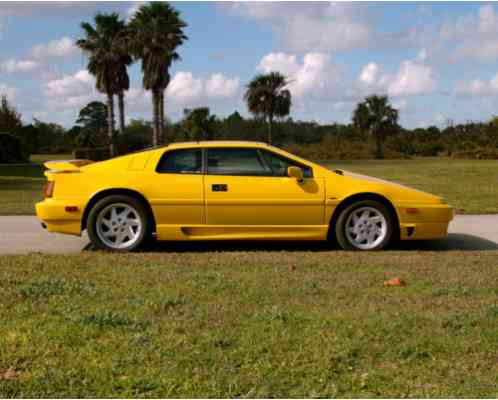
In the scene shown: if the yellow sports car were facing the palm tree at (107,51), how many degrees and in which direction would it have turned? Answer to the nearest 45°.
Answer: approximately 90° to its left

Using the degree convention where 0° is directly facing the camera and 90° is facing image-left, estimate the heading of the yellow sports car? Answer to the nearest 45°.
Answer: approximately 270°

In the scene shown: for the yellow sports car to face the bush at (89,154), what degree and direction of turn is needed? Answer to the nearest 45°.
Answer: approximately 90° to its left

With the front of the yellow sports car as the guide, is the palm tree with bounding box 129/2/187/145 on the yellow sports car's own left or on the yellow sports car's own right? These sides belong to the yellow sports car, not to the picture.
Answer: on the yellow sports car's own left

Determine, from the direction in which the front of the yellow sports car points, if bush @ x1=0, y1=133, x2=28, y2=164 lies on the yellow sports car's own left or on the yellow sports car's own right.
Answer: on the yellow sports car's own left
